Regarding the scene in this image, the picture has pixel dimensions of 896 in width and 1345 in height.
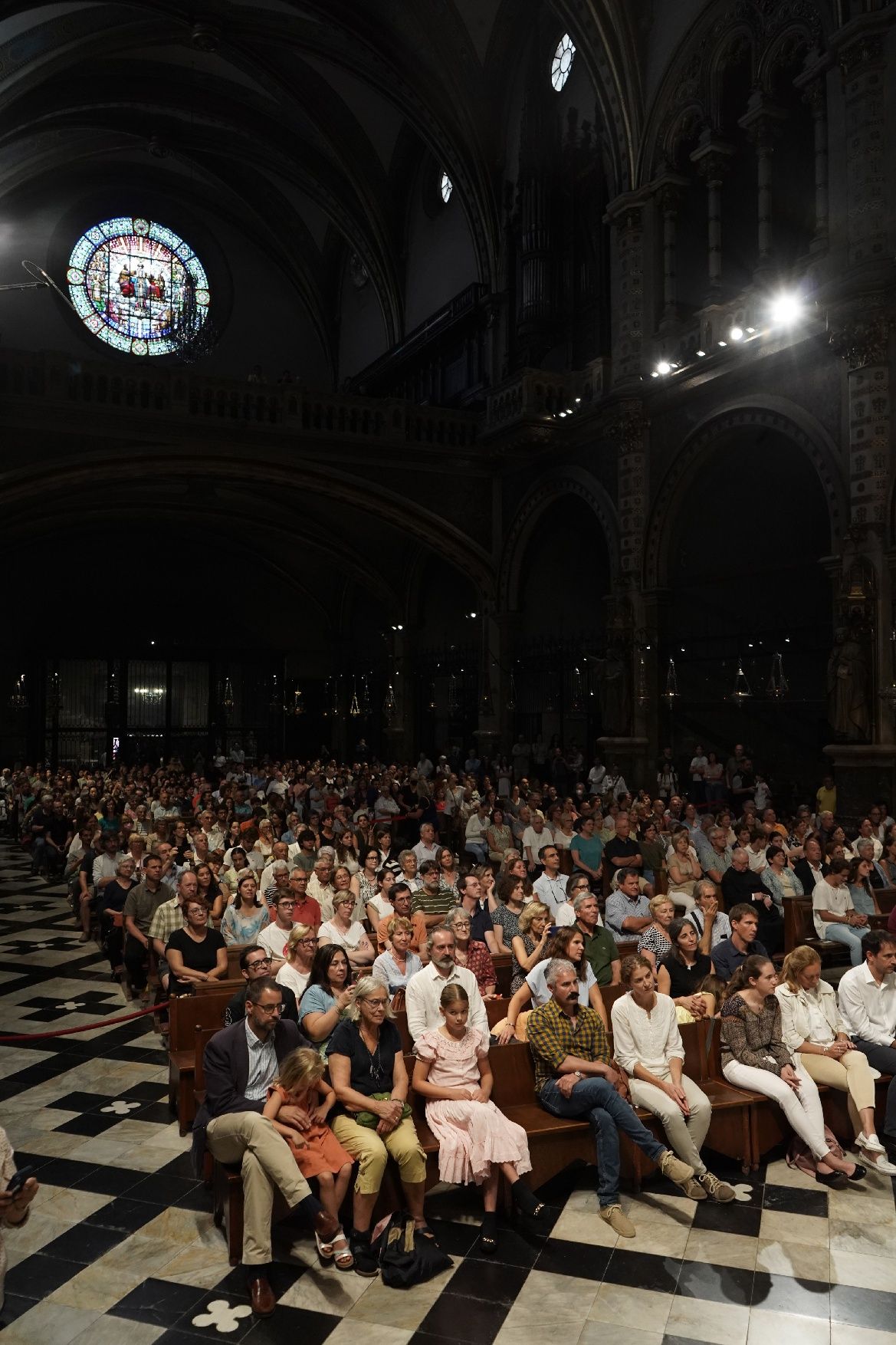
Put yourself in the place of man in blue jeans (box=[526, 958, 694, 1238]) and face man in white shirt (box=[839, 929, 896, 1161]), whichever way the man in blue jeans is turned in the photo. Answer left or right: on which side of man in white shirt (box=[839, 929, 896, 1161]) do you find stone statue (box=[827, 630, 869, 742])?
left

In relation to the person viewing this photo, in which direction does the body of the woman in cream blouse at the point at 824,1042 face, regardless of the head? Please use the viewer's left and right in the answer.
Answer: facing the viewer and to the right of the viewer

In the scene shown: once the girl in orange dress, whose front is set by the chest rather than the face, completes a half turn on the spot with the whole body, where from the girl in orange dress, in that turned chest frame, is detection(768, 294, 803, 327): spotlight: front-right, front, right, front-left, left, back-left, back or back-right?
right

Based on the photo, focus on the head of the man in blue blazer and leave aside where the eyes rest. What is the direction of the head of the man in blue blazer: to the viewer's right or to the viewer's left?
to the viewer's right

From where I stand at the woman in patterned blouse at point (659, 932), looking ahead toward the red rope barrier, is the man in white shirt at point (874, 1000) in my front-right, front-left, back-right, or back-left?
back-left

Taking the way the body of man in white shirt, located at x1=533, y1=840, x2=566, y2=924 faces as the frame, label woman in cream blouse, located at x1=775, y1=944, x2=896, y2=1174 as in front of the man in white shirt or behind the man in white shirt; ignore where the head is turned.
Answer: in front

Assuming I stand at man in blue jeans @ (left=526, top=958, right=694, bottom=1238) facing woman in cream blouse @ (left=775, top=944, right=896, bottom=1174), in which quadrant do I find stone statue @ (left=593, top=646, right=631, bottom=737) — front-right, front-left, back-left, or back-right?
front-left

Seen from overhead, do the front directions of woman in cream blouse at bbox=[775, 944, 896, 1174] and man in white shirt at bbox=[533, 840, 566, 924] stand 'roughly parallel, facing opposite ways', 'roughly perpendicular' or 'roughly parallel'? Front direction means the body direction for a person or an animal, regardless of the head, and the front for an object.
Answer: roughly parallel

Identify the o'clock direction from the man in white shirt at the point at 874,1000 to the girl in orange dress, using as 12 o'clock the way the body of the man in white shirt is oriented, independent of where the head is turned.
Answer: The girl in orange dress is roughly at 3 o'clock from the man in white shirt.

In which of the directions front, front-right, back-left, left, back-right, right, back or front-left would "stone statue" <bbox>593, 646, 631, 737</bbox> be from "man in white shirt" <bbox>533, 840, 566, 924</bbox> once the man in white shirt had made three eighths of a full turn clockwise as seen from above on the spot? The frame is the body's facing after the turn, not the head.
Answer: right

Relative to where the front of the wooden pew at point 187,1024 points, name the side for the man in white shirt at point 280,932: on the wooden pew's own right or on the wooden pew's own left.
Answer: on the wooden pew's own left

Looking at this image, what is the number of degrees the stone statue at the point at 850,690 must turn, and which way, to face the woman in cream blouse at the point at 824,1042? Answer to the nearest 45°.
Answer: approximately 45° to its left

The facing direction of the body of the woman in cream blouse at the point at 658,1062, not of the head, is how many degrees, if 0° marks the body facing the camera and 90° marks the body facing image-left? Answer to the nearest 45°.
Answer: approximately 315°

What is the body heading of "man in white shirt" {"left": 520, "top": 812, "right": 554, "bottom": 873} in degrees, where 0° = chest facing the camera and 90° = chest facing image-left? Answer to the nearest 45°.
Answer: approximately 315°

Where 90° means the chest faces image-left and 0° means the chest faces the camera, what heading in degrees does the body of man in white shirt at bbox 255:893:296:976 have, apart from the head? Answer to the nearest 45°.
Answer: approximately 315°
